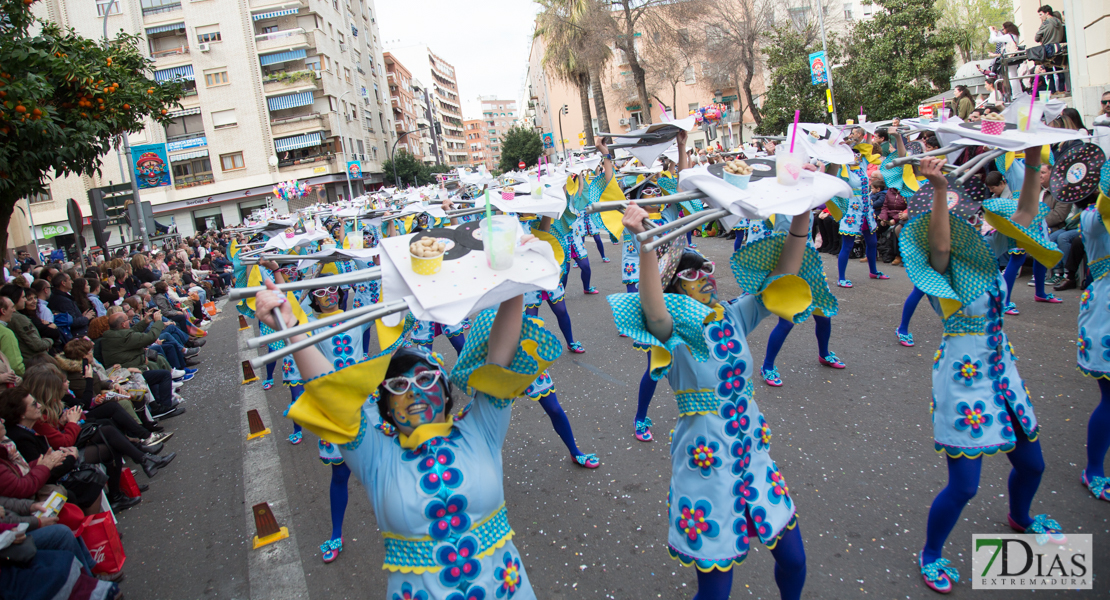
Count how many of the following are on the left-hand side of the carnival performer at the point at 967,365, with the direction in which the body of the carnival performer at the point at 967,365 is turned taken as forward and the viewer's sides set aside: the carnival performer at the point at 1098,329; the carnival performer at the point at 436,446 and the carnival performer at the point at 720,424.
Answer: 1

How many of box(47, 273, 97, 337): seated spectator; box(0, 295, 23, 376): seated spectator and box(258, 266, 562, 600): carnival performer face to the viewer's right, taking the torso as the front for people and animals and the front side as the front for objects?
2

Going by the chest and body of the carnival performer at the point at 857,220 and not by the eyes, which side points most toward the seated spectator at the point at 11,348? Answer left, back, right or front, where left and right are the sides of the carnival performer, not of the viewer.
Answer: right

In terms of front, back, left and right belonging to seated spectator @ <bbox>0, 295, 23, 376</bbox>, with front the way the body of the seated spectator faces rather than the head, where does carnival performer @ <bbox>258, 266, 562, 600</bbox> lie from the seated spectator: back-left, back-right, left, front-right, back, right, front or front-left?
right

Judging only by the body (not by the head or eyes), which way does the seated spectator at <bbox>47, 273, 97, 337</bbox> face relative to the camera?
to the viewer's right

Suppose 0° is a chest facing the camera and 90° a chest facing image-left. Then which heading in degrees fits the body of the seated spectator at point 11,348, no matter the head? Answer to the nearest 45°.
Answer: approximately 270°

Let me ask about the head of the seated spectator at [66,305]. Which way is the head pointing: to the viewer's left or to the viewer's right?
to the viewer's right

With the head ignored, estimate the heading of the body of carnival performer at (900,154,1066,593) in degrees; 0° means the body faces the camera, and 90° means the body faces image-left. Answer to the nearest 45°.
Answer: approximately 315°

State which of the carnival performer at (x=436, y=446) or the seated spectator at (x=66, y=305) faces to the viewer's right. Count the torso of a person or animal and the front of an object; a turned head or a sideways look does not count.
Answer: the seated spectator
